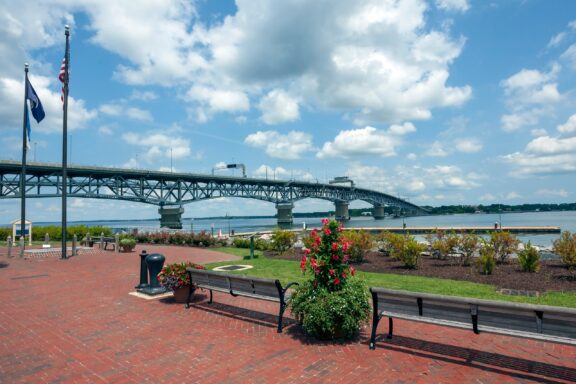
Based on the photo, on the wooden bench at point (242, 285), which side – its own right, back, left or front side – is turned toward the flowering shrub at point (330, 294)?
right

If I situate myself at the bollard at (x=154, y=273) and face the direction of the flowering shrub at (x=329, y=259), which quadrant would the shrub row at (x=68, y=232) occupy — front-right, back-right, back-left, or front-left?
back-left

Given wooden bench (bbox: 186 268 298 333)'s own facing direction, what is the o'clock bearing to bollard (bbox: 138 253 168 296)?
The bollard is roughly at 9 o'clock from the wooden bench.

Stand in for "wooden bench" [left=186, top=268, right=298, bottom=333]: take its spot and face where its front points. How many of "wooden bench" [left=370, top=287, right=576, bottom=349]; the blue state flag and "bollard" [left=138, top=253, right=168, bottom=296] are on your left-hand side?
2

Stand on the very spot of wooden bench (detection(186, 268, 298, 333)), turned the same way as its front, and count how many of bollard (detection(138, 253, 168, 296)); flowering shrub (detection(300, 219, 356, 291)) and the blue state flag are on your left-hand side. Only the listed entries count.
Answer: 2

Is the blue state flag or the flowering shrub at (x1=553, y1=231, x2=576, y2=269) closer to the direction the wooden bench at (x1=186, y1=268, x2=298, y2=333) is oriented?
the flowering shrub

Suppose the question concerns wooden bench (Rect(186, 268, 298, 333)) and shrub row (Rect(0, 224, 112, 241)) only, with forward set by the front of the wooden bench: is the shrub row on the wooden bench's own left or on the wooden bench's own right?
on the wooden bench's own left

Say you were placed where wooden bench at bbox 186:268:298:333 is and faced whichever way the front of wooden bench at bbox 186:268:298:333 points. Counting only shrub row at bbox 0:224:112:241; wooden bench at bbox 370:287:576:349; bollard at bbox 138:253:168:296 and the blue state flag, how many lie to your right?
1

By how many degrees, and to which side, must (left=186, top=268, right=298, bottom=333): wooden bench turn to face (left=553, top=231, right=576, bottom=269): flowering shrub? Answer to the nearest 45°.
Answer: approximately 45° to its right

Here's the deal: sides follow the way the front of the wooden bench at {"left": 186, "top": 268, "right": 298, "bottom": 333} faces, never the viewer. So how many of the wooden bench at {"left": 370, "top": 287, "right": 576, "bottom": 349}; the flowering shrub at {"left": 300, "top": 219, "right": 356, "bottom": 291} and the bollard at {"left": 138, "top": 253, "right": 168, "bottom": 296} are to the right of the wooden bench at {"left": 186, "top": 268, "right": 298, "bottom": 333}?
2

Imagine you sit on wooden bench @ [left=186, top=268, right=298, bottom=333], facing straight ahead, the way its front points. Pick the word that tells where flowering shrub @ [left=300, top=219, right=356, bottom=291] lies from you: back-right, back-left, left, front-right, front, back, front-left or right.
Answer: right

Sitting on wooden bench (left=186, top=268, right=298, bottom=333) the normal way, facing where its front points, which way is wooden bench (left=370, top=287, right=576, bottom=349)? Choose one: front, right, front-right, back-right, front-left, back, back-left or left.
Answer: right

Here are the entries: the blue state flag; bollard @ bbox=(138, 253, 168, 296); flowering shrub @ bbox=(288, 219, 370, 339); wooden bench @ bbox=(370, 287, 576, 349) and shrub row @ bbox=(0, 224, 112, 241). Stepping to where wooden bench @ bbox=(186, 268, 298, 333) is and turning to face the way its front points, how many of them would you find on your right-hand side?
2

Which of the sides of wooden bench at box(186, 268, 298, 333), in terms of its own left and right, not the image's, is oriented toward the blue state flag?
left

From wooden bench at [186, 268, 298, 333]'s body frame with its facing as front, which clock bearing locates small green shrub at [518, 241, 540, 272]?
The small green shrub is roughly at 1 o'clock from the wooden bench.

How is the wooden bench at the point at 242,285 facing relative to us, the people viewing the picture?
facing away from the viewer and to the right of the viewer
